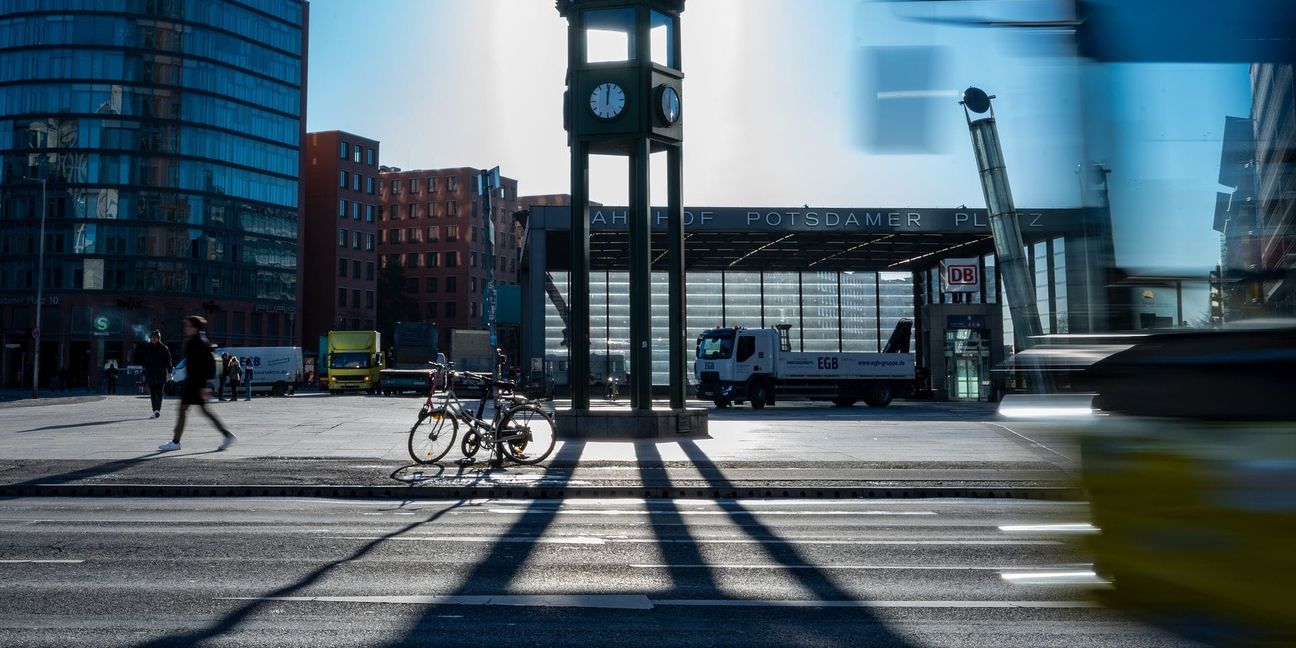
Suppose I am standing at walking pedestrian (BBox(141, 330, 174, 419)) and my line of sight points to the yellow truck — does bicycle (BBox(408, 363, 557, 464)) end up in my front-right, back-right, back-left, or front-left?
back-right

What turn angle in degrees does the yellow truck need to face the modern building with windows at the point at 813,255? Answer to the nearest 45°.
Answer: approximately 45° to its left

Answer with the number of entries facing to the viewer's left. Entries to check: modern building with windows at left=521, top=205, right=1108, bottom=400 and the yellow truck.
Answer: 0

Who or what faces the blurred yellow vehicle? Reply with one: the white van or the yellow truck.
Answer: the yellow truck

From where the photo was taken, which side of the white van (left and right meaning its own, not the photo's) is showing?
left

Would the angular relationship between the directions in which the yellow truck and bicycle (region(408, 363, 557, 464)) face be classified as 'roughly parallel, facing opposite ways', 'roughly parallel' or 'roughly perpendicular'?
roughly perpendicular

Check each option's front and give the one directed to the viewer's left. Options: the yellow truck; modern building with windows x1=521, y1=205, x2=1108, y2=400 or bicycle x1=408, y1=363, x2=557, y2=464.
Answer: the bicycle
